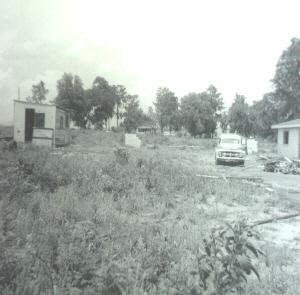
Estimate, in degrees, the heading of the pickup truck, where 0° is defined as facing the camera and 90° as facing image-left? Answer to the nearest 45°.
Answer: approximately 0°

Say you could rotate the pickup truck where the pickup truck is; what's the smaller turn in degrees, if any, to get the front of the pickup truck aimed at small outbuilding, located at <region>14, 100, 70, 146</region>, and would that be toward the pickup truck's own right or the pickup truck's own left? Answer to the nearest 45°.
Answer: approximately 90° to the pickup truck's own right

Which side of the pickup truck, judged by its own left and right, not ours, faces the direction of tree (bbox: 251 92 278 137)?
back

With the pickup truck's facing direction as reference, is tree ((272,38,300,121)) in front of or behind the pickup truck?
behind

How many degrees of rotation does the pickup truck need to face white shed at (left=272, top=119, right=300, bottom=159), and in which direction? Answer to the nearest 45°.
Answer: approximately 135° to its left
